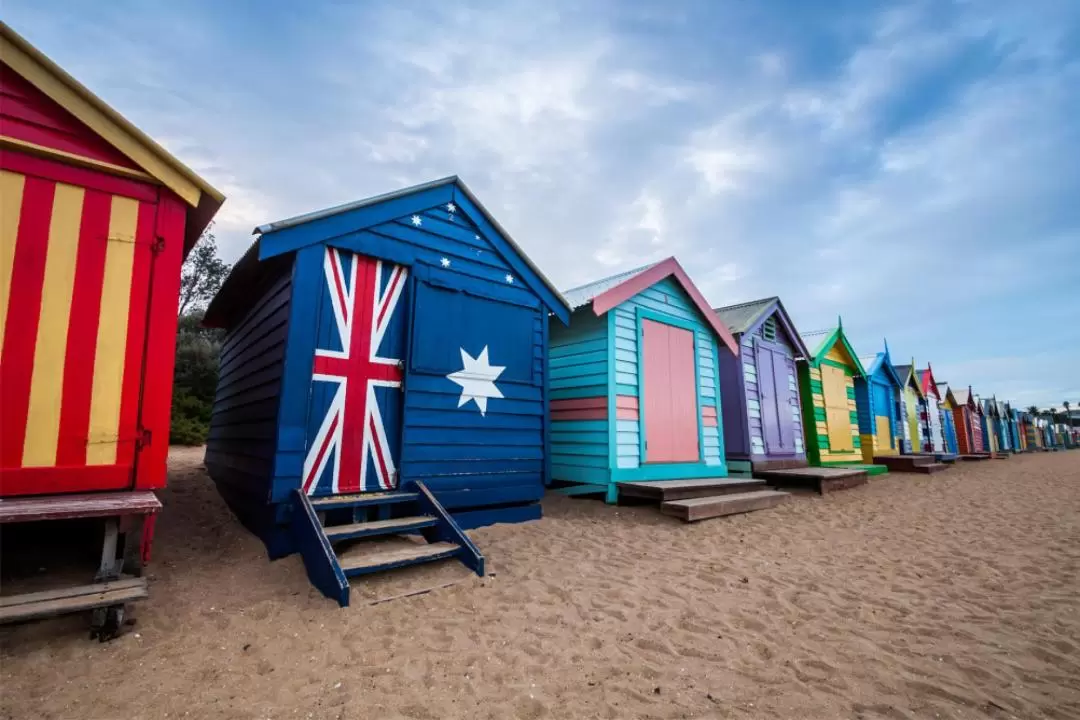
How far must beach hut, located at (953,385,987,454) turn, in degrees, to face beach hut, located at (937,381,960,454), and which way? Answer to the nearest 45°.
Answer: approximately 45° to its right

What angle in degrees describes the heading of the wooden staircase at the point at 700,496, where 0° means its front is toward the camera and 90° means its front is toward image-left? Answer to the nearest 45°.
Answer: approximately 315°

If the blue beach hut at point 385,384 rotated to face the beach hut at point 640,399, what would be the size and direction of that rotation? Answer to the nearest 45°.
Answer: approximately 90° to its left

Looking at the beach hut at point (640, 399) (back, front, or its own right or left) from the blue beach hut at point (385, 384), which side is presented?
right

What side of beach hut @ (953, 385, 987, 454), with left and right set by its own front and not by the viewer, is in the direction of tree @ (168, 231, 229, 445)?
right

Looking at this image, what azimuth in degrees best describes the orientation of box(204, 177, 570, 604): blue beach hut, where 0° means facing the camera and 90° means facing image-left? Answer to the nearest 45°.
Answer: approximately 315°

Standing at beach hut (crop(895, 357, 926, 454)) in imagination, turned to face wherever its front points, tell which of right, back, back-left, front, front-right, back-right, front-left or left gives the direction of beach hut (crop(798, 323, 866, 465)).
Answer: front-right

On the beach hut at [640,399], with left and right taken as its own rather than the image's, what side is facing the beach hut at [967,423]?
left

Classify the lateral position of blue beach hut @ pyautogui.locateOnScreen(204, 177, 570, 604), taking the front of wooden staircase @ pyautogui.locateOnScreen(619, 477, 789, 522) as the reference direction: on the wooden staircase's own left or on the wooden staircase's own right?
on the wooden staircase's own right

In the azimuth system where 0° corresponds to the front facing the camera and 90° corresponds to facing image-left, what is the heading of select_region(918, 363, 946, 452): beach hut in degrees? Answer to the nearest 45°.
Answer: approximately 315°

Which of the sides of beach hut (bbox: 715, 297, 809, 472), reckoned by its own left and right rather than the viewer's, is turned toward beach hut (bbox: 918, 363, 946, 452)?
left
